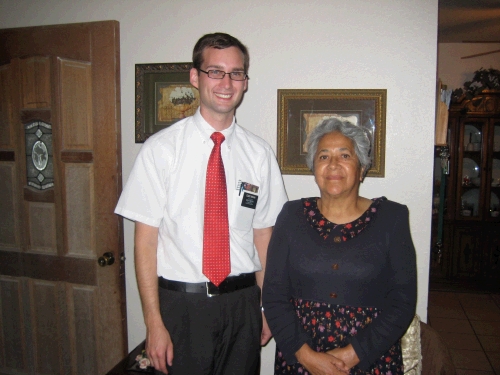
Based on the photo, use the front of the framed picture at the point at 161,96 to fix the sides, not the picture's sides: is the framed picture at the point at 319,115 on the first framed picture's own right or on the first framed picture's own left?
on the first framed picture's own left

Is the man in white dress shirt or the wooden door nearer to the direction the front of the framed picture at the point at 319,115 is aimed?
the man in white dress shirt

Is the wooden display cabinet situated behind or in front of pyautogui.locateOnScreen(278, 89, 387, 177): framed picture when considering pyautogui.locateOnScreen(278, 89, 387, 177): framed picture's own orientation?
behind

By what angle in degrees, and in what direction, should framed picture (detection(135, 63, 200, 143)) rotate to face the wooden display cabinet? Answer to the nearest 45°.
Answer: approximately 135° to its left

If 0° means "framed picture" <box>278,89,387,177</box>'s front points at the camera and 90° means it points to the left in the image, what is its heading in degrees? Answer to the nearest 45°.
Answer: approximately 0°

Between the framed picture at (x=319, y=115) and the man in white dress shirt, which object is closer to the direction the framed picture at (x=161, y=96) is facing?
the man in white dress shirt
